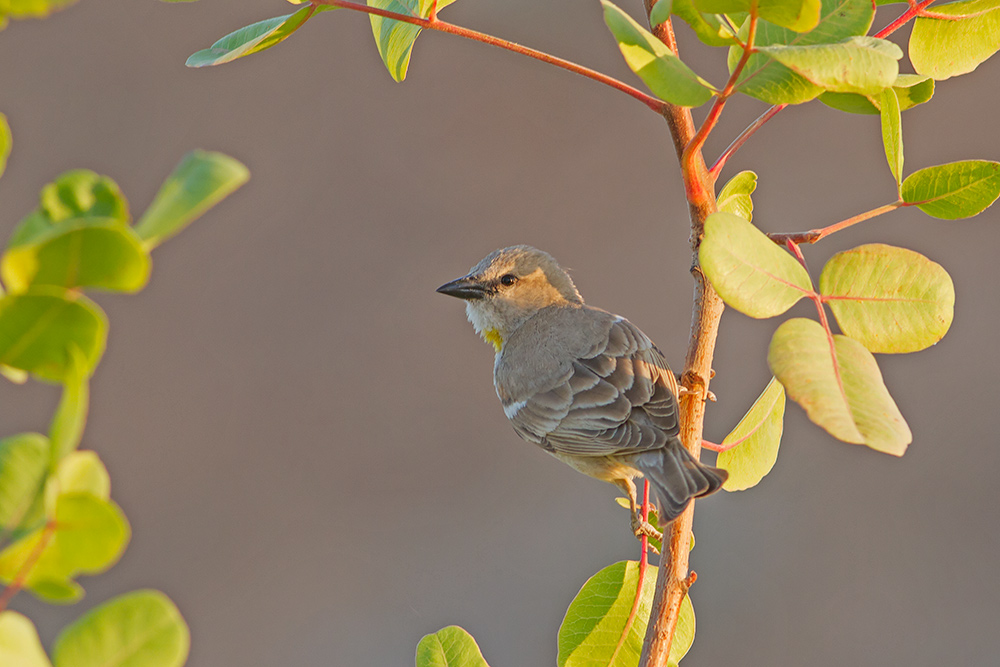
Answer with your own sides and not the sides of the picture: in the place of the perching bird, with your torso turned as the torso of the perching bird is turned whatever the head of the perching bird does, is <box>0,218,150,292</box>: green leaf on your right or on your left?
on your left

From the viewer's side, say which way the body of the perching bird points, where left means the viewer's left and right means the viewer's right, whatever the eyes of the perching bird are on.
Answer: facing away from the viewer and to the left of the viewer

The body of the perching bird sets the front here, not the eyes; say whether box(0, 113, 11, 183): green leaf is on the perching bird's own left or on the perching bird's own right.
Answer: on the perching bird's own left

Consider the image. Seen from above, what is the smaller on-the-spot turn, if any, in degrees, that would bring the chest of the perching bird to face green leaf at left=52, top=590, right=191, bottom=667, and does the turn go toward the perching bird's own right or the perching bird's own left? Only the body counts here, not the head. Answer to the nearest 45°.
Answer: approximately 135° to the perching bird's own left

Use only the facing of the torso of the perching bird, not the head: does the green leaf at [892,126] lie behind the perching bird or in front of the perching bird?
behind

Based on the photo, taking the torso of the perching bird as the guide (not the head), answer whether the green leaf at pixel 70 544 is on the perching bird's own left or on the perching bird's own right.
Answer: on the perching bird's own left

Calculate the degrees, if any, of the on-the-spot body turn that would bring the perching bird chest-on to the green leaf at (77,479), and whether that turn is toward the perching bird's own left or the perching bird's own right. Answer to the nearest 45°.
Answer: approximately 45° to the perching bird's own left

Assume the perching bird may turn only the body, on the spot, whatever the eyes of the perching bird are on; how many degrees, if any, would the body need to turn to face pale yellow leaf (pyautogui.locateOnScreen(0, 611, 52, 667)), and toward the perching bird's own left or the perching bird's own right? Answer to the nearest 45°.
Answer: approximately 135° to the perching bird's own left
